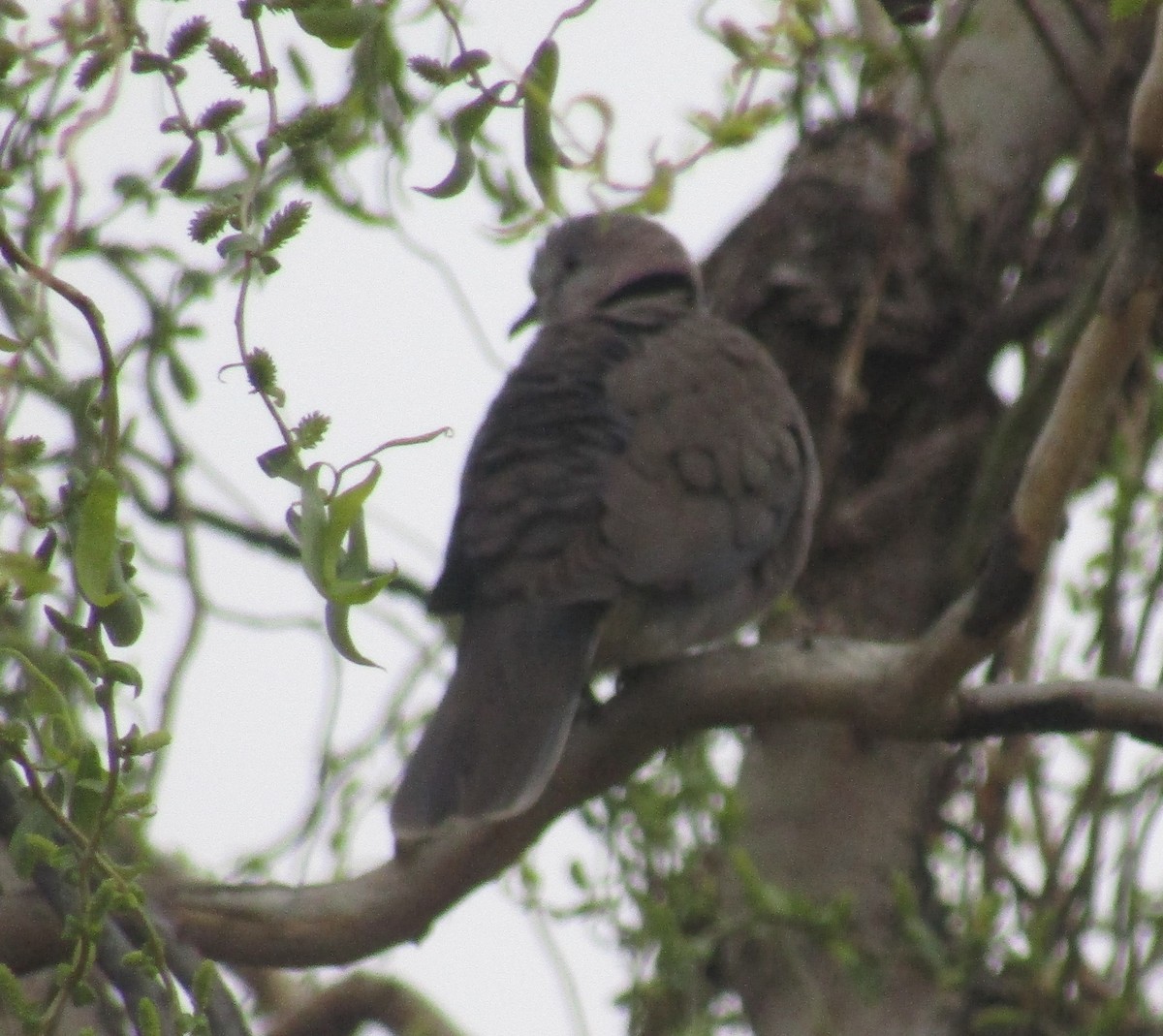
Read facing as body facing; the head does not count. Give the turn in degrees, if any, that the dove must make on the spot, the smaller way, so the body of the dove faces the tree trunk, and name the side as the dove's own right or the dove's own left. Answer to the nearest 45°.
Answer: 0° — it already faces it

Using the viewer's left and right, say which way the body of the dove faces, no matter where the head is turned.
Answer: facing away from the viewer and to the right of the viewer
